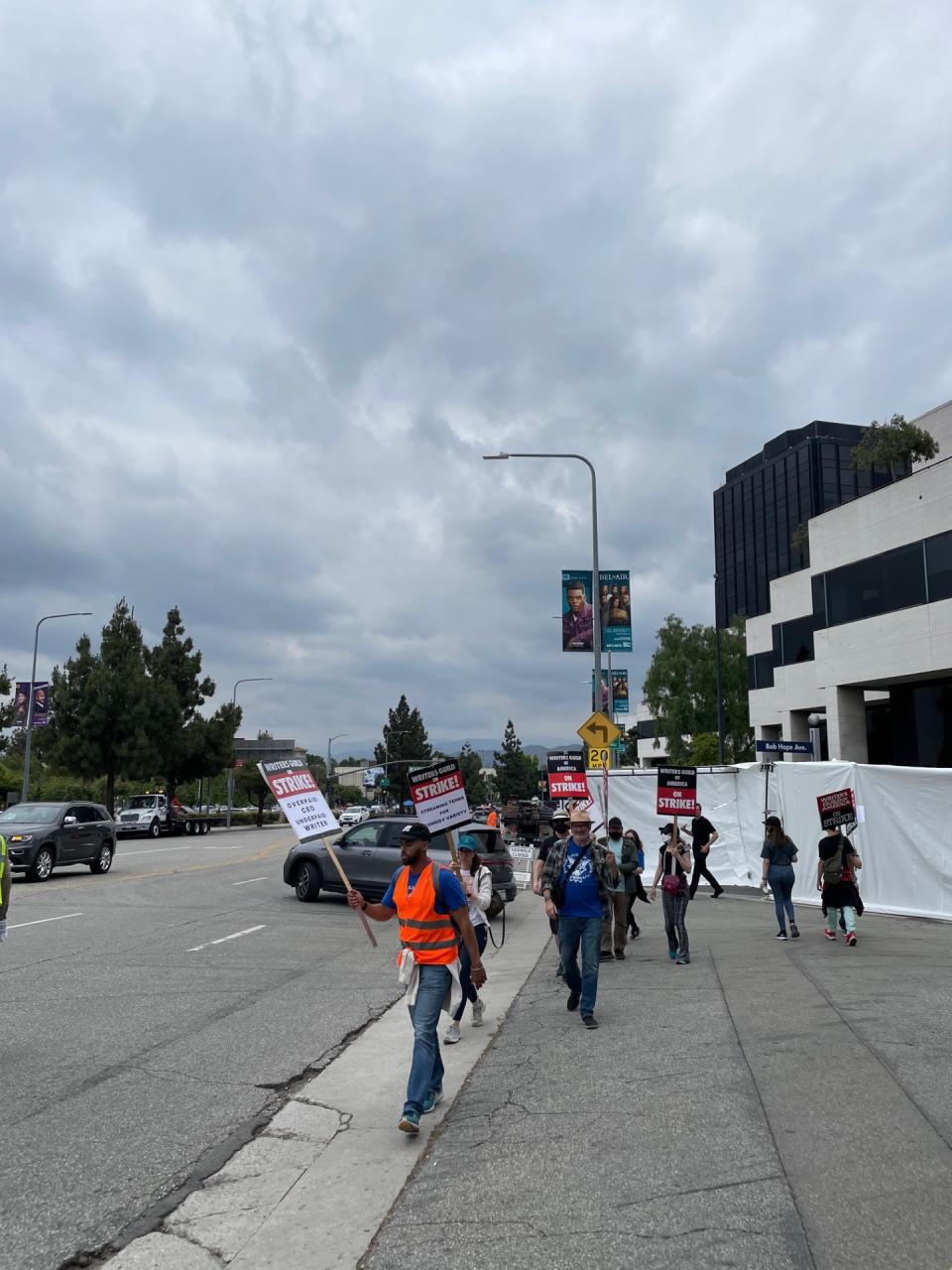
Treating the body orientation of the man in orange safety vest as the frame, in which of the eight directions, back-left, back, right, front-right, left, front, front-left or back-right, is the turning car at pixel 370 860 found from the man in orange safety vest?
back-right

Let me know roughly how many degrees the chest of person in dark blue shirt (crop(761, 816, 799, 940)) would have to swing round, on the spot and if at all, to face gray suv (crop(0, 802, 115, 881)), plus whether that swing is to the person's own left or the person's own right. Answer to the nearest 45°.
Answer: approximately 90° to the person's own left

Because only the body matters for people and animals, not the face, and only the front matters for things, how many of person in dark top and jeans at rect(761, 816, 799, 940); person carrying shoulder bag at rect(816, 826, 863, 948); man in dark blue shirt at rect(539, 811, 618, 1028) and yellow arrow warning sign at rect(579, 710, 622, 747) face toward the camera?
2

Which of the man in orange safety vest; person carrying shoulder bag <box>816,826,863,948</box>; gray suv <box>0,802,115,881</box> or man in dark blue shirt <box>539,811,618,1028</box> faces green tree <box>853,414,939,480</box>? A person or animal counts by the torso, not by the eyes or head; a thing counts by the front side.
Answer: the person carrying shoulder bag

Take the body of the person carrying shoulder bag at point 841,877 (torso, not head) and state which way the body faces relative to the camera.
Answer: away from the camera

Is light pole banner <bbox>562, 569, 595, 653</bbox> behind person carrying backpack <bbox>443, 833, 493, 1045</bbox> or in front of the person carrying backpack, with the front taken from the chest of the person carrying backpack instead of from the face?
behind

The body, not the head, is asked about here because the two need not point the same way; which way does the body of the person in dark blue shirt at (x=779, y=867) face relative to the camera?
away from the camera
